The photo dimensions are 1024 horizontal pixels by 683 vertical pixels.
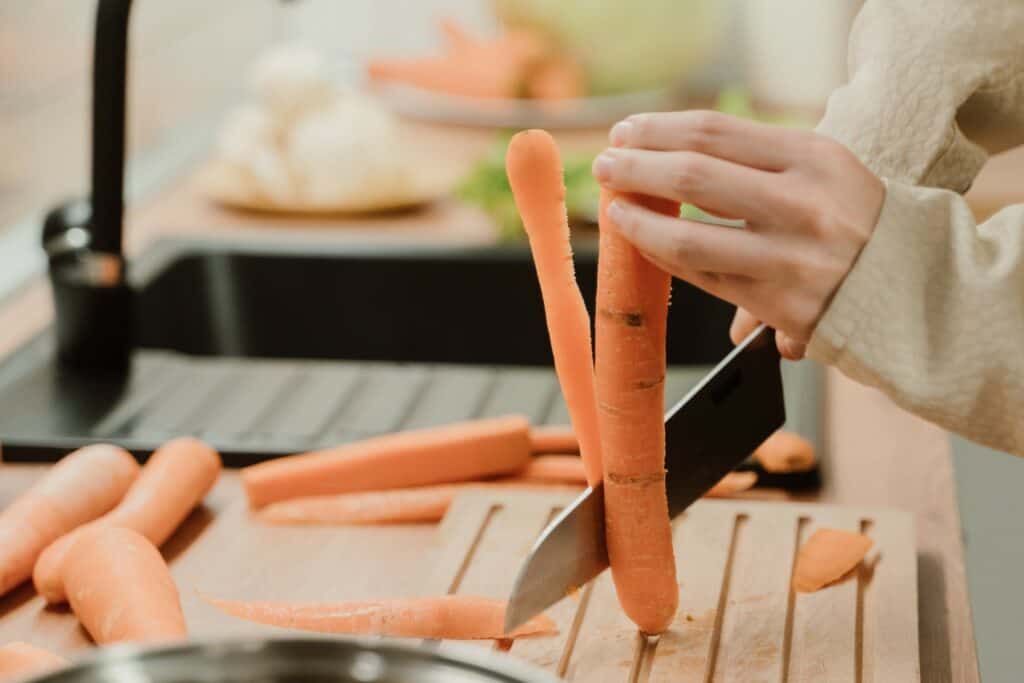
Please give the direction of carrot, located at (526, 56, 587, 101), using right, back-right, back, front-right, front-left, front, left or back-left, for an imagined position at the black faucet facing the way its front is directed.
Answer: front-left

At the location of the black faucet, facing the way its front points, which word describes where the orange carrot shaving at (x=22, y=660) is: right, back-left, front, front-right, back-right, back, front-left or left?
right

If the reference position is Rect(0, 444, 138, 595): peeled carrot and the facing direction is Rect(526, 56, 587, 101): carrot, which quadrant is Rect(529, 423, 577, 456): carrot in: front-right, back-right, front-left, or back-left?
front-right

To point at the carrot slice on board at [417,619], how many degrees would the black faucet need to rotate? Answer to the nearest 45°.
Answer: approximately 90° to its right

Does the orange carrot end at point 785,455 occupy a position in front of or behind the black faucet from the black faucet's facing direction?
in front

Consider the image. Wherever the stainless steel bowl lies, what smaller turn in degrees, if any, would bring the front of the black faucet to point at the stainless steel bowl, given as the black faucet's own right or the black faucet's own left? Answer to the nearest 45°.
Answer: approximately 90° to the black faucet's own right

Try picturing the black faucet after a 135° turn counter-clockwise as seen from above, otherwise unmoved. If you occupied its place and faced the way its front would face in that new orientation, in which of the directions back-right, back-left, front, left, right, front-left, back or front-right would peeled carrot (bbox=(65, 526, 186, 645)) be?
back-left

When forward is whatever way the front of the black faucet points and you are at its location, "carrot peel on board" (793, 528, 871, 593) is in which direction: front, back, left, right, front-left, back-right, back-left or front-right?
front-right

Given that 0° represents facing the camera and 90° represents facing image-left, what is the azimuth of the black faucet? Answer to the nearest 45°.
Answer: approximately 270°

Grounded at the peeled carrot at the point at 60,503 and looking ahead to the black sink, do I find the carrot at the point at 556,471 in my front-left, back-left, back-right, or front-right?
front-right
